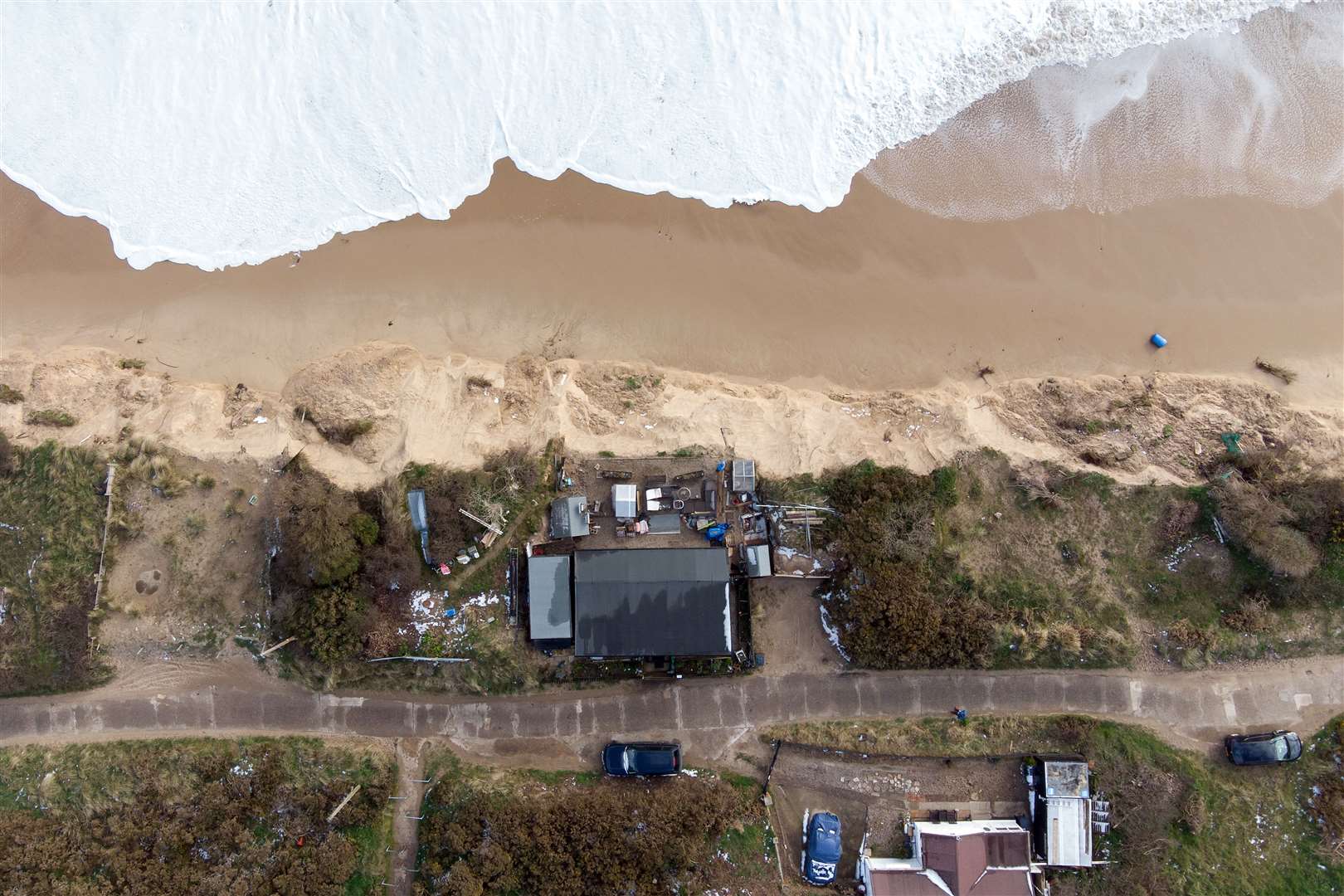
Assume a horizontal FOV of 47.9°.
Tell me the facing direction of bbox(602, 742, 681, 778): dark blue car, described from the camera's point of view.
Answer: facing to the left of the viewer

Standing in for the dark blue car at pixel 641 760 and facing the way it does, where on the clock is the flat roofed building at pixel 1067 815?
The flat roofed building is roughly at 6 o'clock from the dark blue car.
